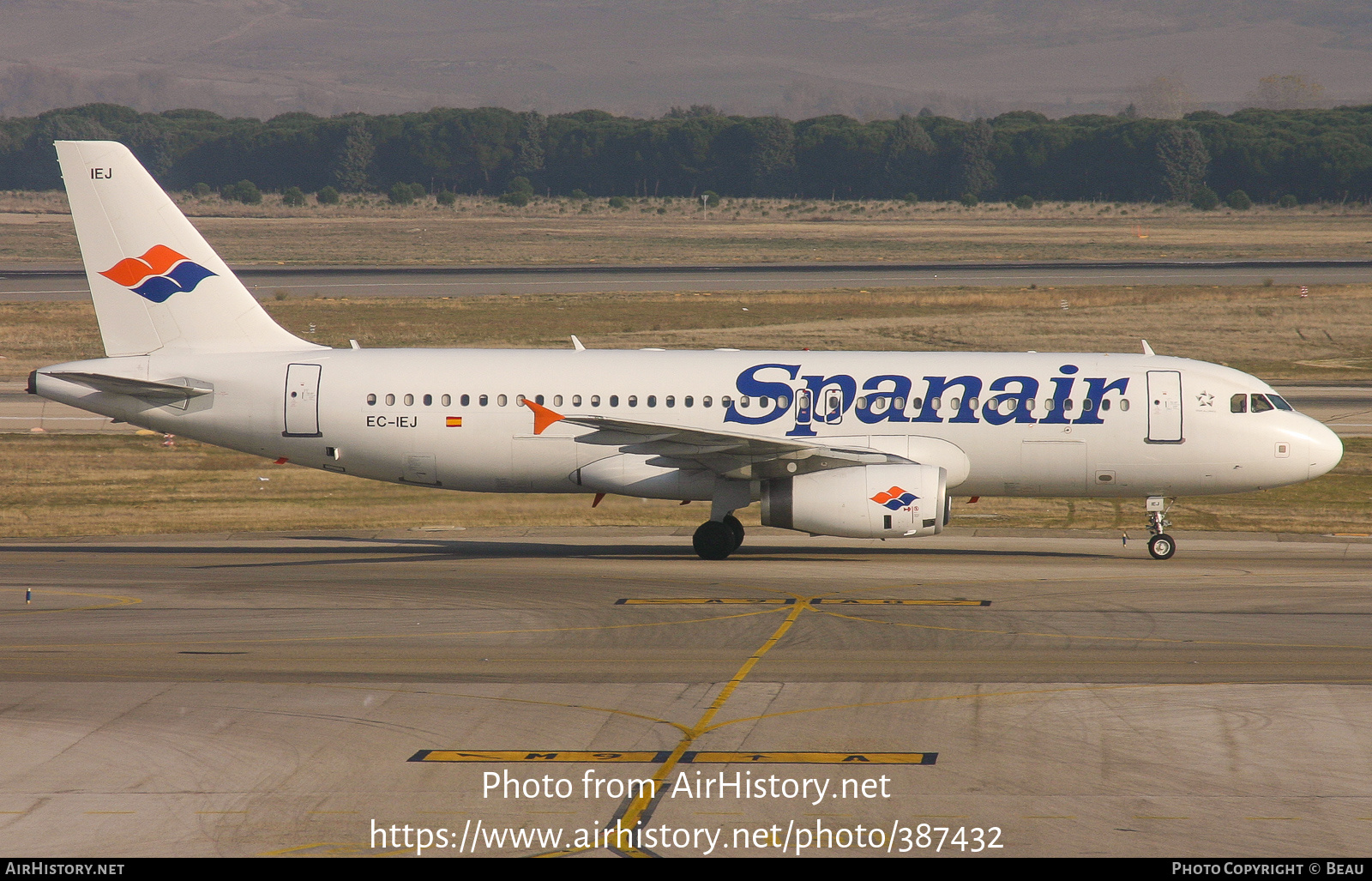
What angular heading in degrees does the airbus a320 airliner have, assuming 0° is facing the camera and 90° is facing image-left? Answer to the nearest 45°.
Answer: approximately 270°
